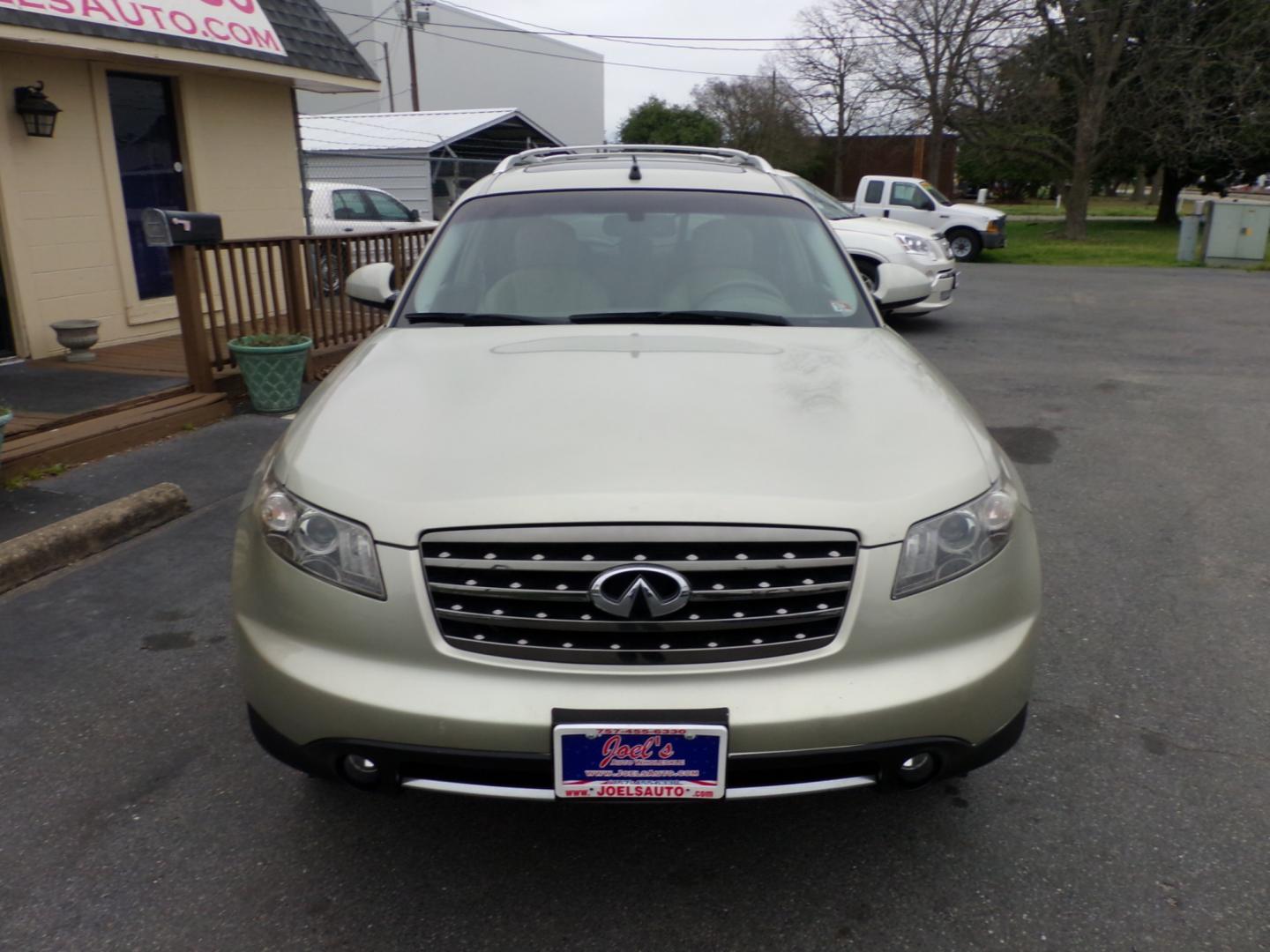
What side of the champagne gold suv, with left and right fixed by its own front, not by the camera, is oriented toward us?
front

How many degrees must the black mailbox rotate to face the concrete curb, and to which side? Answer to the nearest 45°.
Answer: approximately 45° to its left

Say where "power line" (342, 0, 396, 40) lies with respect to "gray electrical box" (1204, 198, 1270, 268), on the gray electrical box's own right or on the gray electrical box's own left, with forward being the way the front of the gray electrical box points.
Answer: on the gray electrical box's own right

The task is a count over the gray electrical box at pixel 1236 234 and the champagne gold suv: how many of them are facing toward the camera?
2

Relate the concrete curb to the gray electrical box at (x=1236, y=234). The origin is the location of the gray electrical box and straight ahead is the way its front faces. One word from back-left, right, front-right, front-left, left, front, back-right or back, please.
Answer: front

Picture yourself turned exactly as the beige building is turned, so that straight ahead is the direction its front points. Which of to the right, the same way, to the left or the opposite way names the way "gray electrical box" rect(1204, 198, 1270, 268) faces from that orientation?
to the right

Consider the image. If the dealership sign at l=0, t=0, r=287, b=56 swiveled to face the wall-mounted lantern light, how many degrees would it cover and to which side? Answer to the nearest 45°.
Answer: approximately 90° to its right

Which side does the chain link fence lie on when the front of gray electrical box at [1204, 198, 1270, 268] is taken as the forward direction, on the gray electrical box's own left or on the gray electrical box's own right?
on the gray electrical box's own right

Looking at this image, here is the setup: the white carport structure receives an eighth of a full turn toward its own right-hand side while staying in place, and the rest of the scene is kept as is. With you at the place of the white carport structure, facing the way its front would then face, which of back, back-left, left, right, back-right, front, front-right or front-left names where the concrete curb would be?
front

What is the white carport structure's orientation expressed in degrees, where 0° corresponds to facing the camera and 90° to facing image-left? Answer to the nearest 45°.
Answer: approximately 315°

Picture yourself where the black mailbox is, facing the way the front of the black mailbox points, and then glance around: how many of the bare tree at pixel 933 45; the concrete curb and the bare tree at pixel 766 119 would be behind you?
2

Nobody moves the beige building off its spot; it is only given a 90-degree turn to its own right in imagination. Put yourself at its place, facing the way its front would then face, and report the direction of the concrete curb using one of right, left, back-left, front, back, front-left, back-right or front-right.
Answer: front-left

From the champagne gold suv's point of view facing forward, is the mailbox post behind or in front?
behind

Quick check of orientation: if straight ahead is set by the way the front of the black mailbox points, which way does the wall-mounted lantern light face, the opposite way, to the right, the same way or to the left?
to the left

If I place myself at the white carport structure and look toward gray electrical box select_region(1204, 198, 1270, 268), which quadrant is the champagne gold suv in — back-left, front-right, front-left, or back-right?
front-right

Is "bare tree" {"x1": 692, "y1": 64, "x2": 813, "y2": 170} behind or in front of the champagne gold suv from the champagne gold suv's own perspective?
behind
